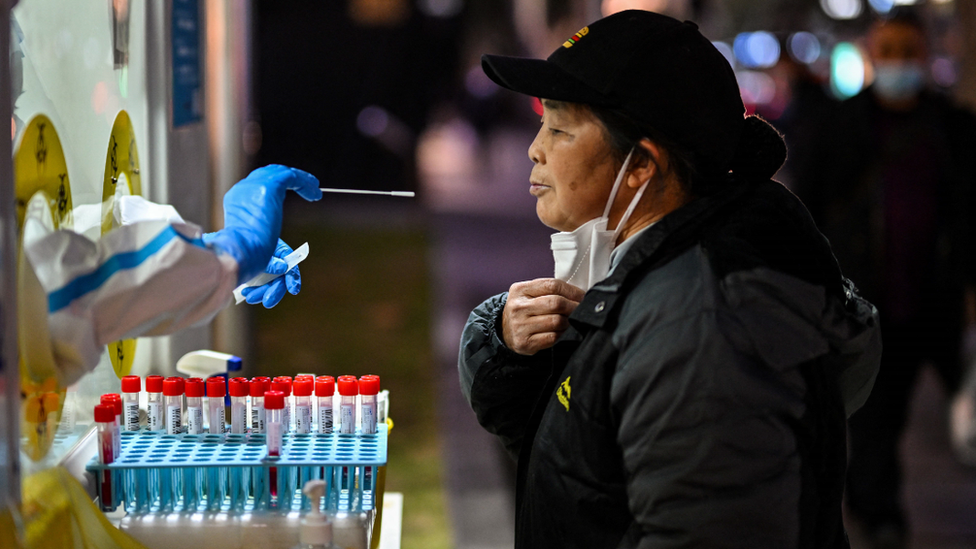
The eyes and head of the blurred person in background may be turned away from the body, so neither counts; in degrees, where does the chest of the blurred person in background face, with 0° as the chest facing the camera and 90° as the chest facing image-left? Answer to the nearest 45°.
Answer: approximately 0°

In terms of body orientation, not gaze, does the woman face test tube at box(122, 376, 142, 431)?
yes

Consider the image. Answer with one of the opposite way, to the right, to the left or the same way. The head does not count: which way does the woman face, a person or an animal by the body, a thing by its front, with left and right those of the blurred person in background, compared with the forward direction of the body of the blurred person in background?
to the right

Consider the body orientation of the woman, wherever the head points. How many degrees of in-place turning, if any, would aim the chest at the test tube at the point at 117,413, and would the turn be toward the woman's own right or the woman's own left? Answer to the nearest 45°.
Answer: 0° — they already face it

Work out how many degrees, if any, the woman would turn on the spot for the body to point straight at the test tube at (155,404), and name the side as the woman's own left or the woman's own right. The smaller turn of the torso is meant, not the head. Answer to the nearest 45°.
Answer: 0° — they already face it

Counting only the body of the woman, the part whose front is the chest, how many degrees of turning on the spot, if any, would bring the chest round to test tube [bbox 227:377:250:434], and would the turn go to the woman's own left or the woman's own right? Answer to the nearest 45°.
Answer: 0° — they already face it

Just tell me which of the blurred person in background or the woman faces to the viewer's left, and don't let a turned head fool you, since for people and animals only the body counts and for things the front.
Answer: the woman

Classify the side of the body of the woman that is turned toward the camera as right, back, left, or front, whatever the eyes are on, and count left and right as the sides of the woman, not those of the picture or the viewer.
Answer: left

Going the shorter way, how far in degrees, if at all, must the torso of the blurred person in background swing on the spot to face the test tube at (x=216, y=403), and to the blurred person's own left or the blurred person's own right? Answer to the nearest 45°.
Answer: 0° — they already face it

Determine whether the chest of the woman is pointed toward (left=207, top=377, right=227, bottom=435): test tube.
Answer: yes

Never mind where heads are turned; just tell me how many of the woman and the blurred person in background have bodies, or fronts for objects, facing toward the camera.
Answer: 1

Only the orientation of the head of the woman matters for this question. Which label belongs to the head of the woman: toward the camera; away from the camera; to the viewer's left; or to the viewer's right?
to the viewer's left
